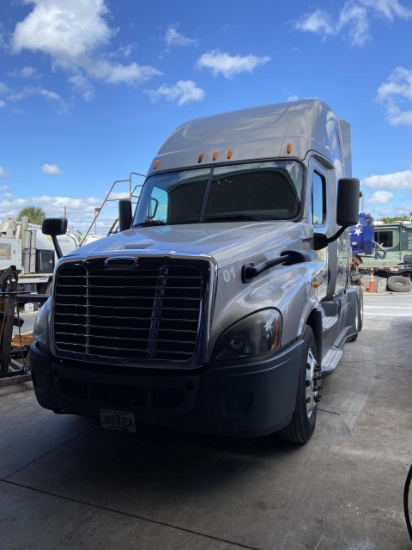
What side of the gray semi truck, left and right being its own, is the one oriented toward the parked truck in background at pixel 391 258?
back

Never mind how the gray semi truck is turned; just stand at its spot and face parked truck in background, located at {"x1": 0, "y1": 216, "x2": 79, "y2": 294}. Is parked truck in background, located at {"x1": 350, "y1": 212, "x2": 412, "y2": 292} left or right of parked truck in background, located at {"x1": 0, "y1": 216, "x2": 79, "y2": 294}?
right

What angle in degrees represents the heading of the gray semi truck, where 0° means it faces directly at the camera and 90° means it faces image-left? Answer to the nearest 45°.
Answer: approximately 45°

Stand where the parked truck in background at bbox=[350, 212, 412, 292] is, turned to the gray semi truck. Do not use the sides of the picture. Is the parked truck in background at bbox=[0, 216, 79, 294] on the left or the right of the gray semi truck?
right

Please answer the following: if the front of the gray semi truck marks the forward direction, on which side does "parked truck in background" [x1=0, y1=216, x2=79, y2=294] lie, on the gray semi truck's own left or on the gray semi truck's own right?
on the gray semi truck's own right

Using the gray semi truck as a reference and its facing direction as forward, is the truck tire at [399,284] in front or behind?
behind

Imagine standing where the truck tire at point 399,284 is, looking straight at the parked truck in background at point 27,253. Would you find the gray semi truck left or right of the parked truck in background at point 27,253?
left
